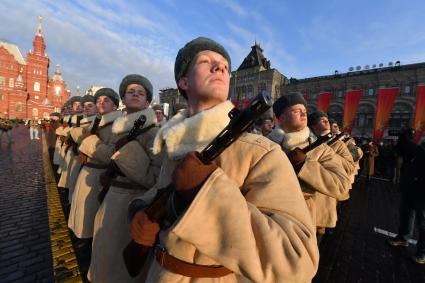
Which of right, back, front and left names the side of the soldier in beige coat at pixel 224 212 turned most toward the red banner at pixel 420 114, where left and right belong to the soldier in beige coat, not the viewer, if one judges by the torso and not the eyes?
back

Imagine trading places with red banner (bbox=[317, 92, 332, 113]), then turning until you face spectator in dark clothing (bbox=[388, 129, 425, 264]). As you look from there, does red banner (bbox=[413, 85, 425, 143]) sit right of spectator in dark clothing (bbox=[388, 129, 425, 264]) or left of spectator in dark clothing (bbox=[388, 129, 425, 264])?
left

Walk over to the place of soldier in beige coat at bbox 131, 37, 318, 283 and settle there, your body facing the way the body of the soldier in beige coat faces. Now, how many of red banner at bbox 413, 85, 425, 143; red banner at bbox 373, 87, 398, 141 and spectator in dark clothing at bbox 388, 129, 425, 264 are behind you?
3

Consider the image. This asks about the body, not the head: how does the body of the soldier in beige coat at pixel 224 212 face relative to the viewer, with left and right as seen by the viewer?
facing the viewer and to the left of the viewer

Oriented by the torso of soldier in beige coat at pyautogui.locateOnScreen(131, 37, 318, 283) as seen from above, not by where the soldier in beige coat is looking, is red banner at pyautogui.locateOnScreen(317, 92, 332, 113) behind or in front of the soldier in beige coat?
behind

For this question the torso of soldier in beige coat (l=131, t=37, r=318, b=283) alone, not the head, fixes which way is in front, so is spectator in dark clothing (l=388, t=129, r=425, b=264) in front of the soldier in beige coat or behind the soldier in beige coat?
behind

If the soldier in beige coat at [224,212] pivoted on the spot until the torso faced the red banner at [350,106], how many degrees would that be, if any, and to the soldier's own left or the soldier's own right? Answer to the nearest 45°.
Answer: approximately 180°

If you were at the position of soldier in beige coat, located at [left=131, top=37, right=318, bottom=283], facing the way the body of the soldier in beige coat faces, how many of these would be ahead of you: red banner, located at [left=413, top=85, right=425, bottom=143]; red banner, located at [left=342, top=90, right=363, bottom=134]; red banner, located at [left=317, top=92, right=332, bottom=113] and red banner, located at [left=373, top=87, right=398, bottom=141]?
0

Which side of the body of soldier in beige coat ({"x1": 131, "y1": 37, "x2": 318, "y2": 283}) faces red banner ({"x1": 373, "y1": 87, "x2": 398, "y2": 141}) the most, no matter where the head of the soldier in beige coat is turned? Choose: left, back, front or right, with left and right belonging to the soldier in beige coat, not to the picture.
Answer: back
